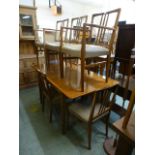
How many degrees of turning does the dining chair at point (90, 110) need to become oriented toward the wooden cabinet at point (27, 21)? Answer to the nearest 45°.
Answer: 0° — it already faces it

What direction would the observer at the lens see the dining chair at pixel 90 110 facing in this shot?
facing away from the viewer and to the left of the viewer

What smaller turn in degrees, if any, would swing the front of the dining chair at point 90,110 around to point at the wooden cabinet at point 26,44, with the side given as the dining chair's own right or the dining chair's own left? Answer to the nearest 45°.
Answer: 0° — it already faces it
